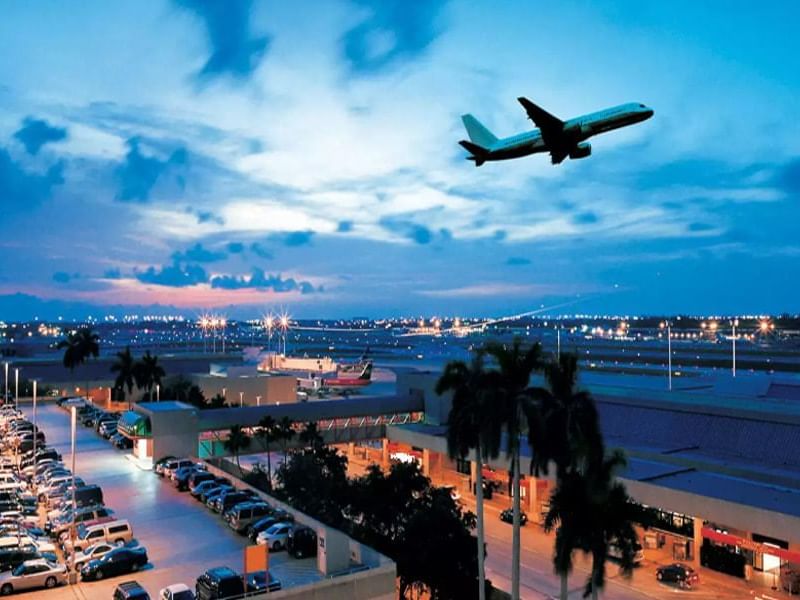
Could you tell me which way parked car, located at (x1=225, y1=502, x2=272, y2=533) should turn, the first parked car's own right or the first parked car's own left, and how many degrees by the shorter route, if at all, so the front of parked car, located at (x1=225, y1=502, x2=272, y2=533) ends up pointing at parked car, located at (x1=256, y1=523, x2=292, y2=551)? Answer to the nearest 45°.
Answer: approximately 135° to the first parked car's own right

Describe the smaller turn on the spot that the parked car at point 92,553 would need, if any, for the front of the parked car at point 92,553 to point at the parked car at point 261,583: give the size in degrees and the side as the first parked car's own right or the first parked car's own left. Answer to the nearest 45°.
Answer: approximately 90° to the first parked car's own left

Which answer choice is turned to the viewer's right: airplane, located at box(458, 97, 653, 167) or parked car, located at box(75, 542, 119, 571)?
the airplane

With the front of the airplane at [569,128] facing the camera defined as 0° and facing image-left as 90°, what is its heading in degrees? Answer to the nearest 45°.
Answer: approximately 270°

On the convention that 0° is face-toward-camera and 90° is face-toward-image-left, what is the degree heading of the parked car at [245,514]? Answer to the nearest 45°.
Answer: approximately 225°

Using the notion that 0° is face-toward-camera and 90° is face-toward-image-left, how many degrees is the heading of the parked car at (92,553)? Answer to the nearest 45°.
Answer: approximately 45°

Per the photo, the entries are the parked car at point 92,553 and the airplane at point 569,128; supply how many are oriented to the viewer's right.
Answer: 1

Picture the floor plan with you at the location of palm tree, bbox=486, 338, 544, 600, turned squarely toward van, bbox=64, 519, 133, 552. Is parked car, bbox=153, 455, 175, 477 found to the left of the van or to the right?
right

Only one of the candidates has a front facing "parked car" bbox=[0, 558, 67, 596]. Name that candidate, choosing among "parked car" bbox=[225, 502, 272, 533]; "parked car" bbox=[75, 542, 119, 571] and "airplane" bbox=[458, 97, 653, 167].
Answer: "parked car" bbox=[75, 542, 119, 571]

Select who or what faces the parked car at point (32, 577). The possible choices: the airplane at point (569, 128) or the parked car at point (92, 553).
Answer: the parked car at point (92, 553)
